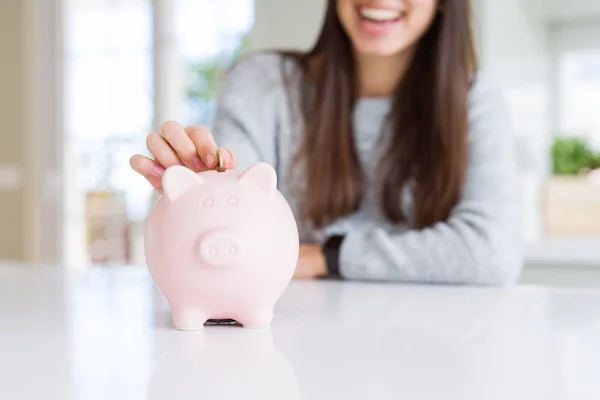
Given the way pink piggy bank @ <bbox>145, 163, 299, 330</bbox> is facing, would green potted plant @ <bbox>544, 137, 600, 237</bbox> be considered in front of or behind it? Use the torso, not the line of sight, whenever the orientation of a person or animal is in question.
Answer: behind

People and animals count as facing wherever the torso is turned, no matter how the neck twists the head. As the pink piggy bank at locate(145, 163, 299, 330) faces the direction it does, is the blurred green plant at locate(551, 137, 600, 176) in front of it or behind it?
behind

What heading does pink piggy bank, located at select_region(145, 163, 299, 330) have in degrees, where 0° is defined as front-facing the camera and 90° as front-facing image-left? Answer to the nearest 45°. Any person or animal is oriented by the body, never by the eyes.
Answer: approximately 0°
